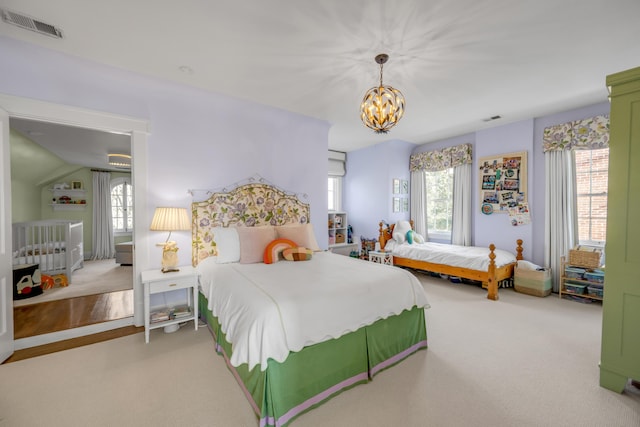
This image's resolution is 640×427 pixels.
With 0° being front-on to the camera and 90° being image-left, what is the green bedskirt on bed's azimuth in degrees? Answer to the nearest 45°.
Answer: approximately 315°

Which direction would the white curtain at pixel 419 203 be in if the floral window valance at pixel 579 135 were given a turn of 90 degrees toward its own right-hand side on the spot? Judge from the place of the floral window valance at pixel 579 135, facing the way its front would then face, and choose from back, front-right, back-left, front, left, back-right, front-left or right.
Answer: front-left

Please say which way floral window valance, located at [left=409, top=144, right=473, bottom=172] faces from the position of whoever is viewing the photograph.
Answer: facing the viewer and to the left of the viewer

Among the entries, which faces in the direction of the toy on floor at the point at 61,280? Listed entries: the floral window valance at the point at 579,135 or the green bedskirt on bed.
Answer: the floral window valance

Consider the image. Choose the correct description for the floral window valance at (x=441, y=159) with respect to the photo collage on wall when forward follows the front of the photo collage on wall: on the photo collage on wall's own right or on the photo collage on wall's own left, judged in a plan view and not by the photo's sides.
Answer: on the photo collage on wall's own right

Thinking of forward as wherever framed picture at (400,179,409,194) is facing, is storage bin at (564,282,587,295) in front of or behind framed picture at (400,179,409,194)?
in front

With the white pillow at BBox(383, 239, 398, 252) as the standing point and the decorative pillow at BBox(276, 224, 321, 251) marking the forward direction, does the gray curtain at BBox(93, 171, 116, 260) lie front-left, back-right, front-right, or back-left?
front-right

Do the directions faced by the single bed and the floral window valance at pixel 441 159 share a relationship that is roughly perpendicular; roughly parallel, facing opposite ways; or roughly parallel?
roughly perpendicular

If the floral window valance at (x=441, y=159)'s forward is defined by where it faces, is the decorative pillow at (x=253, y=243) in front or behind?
in front

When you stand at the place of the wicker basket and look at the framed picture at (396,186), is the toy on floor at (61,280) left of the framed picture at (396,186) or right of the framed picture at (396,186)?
left

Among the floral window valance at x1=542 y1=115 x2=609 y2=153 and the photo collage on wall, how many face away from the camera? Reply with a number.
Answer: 0

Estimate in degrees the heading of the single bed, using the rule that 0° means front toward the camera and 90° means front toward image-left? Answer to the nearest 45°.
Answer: approximately 315°

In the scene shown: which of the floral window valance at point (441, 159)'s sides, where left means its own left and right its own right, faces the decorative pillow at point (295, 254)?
front

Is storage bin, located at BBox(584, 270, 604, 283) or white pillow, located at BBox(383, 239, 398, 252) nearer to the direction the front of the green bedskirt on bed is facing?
the storage bin

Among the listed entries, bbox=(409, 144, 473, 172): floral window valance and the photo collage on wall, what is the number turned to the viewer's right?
0

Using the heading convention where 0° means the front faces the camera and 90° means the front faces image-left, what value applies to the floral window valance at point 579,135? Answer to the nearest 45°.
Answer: approximately 45°
